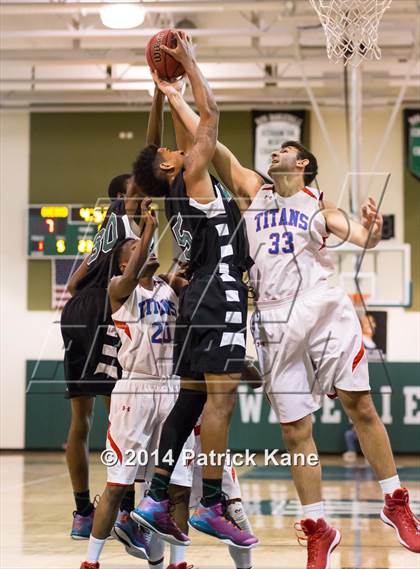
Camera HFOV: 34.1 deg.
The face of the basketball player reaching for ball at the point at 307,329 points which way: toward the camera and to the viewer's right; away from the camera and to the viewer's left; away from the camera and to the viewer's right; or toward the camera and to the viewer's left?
toward the camera and to the viewer's left

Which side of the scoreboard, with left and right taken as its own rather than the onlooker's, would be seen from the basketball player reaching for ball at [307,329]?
front

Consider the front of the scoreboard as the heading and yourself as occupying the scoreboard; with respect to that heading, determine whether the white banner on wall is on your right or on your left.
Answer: on your left

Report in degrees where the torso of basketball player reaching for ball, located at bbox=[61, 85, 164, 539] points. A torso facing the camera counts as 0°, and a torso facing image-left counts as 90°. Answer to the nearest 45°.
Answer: approximately 225°

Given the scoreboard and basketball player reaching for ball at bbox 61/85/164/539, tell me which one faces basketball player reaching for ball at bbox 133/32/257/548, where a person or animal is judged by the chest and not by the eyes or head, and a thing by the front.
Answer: the scoreboard

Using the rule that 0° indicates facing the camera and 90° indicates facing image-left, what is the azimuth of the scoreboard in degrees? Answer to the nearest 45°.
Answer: approximately 0°

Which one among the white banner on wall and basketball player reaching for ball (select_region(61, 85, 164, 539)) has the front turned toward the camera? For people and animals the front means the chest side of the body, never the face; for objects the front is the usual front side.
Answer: the white banner on wall

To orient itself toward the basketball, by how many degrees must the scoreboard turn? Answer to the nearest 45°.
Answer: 0° — it already faces it

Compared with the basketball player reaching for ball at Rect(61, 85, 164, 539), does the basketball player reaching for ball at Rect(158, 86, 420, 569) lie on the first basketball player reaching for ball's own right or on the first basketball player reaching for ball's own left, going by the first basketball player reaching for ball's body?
on the first basketball player reaching for ball's own right

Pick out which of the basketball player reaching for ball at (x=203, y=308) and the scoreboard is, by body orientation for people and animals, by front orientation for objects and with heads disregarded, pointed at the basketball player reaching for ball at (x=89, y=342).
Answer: the scoreboard

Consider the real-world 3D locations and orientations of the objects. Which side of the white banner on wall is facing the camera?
front

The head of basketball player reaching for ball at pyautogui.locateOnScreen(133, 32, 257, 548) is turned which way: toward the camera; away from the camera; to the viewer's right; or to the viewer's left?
to the viewer's right
